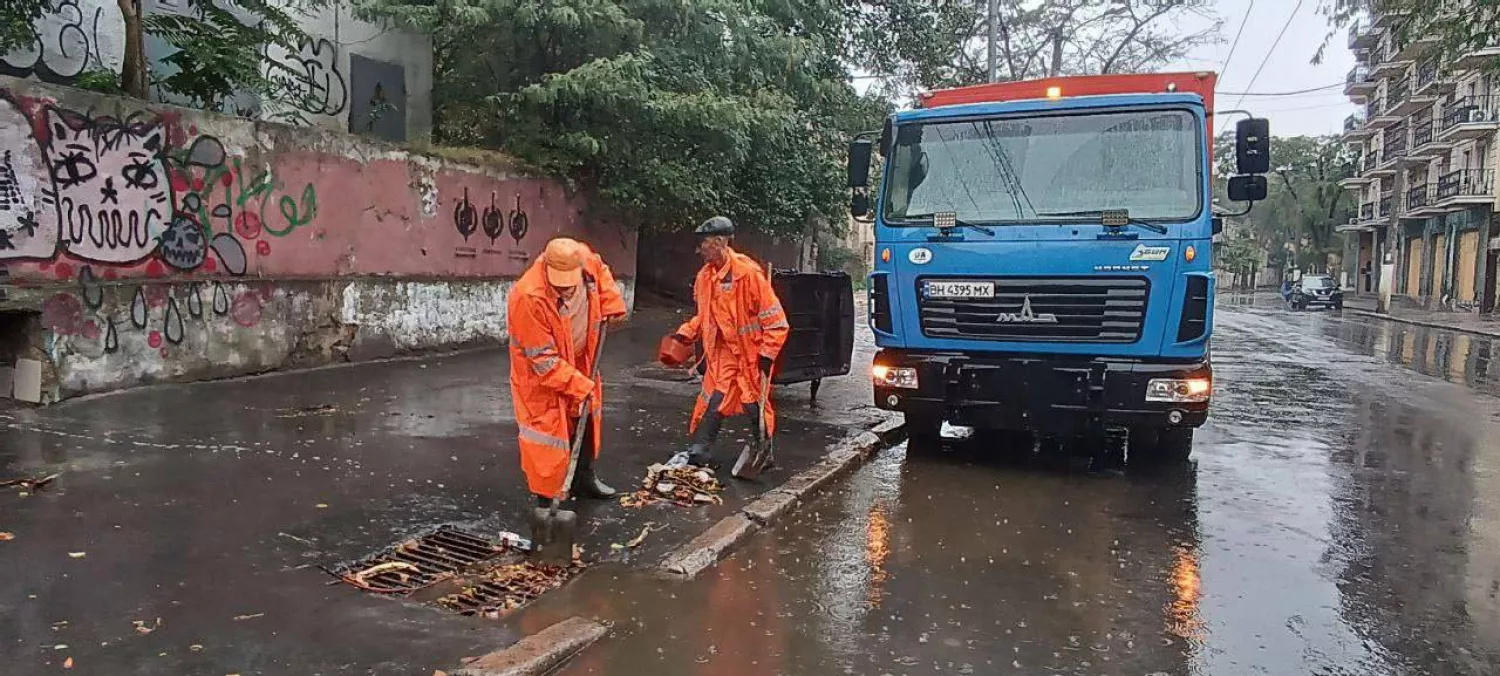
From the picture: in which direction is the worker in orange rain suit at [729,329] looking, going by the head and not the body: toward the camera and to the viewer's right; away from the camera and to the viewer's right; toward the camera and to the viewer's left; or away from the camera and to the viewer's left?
toward the camera and to the viewer's left

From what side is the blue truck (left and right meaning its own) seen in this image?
front

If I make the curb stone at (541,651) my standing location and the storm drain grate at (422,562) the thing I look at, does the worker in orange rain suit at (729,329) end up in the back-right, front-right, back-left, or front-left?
front-right

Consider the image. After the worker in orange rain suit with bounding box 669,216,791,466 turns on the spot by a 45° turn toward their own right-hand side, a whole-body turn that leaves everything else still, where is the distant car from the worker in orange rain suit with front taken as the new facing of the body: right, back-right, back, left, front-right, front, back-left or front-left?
back-right

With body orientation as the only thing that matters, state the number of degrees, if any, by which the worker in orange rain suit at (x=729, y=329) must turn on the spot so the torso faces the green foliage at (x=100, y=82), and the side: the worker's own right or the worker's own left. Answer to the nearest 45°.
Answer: approximately 90° to the worker's own right

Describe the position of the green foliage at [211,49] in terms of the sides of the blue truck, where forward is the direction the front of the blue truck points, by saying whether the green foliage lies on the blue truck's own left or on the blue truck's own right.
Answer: on the blue truck's own right

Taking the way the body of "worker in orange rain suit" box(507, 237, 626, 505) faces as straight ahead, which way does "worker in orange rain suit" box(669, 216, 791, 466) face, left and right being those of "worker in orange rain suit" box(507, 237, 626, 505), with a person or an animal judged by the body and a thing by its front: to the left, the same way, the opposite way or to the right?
to the right

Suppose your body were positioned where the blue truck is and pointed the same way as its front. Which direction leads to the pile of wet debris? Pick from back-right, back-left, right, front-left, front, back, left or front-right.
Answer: front-right

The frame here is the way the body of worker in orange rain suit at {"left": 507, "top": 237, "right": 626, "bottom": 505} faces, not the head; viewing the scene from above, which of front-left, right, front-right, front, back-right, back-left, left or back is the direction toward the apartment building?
left

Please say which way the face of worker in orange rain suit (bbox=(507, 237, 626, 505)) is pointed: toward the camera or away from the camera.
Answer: toward the camera

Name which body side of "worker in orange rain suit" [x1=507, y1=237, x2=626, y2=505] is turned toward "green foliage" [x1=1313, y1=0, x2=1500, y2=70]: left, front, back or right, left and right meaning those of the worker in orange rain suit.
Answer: left

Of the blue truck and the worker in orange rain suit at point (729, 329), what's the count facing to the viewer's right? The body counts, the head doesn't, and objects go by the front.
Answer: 0

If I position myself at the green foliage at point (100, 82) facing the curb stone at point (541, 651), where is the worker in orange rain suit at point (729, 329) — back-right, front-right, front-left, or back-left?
front-left

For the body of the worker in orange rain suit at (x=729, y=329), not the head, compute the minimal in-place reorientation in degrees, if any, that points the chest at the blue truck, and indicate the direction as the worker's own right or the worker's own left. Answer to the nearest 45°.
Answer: approximately 135° to the worker's own left

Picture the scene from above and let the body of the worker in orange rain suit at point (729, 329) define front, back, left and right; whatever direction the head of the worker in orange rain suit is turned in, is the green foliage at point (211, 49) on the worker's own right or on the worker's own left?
on the worker's own right
